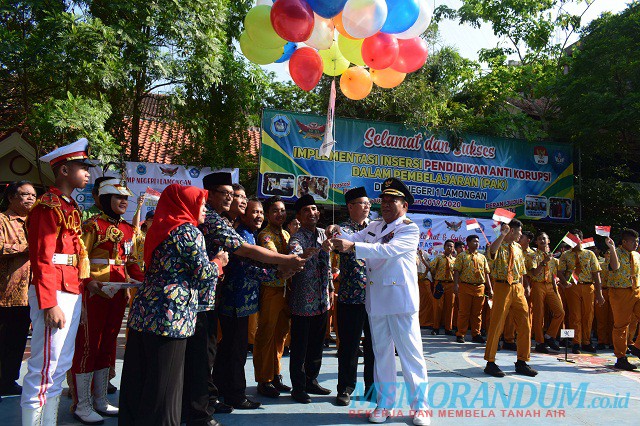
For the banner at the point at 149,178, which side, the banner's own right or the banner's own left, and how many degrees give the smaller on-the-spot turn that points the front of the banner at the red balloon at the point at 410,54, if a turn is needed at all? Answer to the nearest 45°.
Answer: approximately 45° to the banner's own left

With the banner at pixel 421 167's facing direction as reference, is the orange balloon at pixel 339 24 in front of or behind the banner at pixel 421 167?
in front

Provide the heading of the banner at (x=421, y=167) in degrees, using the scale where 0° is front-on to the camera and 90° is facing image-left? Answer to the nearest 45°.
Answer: approximately 0°

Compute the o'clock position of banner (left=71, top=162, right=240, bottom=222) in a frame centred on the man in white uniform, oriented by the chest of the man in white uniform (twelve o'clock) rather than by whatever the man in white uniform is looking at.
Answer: The banner is roughly at 3 o'clock from the man in white uniform.

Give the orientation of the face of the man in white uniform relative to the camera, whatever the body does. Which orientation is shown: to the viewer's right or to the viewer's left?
to the viewer's left

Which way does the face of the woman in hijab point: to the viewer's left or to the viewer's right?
to the viewer's right

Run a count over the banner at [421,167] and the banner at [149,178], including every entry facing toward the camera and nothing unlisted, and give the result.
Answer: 2

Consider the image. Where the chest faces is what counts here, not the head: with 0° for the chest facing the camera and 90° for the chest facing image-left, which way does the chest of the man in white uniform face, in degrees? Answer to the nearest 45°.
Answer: approximately 45°

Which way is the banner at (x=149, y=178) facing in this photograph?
toward the camera

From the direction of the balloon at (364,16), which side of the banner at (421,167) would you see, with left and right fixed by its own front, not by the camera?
front

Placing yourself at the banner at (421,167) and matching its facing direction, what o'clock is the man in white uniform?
The man in white uniform is roughly at 12 o'clock from the banner.
